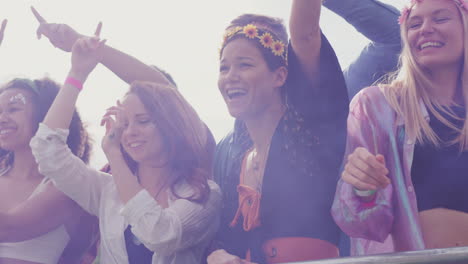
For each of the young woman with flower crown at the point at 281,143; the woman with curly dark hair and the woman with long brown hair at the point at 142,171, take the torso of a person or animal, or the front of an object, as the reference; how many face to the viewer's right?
0

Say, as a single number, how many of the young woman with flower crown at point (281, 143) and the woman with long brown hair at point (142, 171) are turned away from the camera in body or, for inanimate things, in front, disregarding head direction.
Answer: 0

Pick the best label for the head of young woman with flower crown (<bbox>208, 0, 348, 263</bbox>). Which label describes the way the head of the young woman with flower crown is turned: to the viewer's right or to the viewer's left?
to the viewer's left

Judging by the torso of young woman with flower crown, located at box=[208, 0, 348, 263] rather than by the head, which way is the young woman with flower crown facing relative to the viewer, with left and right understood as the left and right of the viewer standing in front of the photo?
facing the viewer and to the left of the viewer
